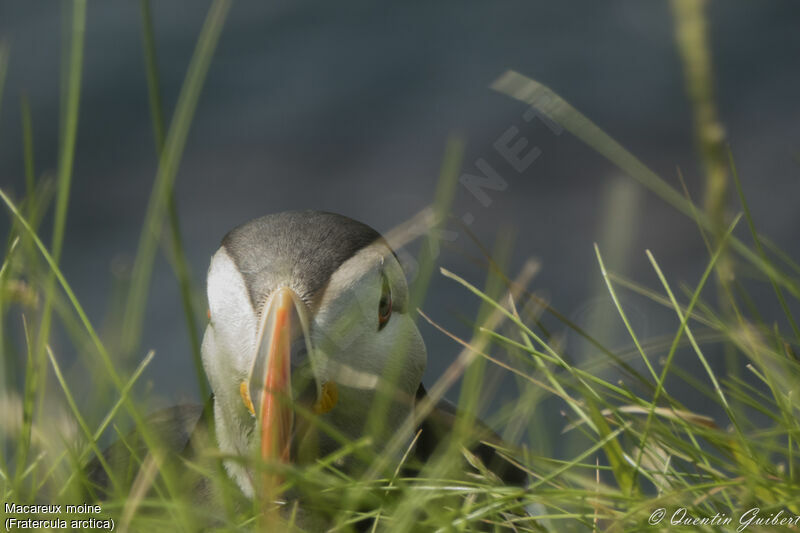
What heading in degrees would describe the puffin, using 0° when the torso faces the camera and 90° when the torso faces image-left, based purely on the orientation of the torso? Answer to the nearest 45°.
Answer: approximately 0°
